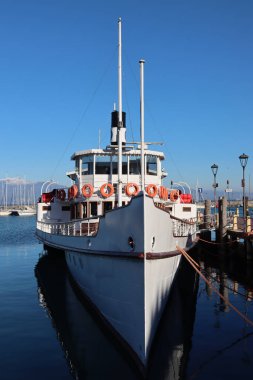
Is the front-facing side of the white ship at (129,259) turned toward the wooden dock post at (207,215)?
no

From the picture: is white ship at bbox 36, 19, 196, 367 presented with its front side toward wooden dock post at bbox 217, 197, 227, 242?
no

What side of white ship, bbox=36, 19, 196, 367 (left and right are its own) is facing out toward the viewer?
front
